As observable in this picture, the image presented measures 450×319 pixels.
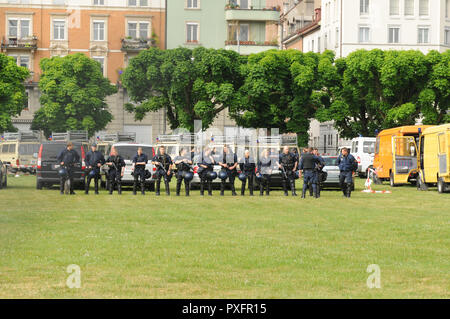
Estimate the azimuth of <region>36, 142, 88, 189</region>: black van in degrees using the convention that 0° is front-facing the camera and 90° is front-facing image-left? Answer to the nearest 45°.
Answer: approximately 180°

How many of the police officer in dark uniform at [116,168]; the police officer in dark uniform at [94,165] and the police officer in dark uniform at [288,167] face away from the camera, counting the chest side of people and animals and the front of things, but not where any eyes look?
0

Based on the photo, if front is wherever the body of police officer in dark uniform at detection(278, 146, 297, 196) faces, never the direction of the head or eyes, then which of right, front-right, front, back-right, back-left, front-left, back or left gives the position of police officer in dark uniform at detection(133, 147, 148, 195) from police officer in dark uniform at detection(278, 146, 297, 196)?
right

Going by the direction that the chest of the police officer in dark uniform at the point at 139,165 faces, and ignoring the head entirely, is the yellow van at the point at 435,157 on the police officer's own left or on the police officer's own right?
on the police officer's own left

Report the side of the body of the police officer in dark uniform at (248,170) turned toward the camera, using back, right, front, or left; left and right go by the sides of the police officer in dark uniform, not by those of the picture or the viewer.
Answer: front

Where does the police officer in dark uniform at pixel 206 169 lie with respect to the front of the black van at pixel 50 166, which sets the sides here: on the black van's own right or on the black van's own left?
on the black van's own right

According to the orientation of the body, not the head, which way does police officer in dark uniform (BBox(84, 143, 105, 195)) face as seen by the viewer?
toward the camera

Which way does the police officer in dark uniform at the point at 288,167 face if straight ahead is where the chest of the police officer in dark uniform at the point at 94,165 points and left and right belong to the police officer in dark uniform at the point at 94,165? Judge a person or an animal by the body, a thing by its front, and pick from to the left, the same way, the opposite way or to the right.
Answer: the same way

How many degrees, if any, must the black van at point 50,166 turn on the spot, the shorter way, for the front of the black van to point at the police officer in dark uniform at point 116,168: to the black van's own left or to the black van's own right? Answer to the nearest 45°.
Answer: approximately 135° to the black van's own right

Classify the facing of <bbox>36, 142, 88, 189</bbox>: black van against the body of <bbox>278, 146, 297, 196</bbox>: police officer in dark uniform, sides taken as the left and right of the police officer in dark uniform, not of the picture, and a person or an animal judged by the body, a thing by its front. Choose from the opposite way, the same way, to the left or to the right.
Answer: the opposite way

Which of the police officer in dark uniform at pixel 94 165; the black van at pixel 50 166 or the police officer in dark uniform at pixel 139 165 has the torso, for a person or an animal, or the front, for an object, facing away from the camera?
the black van

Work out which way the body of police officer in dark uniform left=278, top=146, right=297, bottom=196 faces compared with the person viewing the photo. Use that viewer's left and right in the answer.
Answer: facing the viewer

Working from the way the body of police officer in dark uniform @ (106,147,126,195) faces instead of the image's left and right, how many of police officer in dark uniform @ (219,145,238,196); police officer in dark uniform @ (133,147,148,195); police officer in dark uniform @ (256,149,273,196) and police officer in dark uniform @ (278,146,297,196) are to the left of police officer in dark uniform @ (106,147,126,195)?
4

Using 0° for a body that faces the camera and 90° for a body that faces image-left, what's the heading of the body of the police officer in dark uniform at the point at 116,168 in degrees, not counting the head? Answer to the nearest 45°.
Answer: approximately 0°

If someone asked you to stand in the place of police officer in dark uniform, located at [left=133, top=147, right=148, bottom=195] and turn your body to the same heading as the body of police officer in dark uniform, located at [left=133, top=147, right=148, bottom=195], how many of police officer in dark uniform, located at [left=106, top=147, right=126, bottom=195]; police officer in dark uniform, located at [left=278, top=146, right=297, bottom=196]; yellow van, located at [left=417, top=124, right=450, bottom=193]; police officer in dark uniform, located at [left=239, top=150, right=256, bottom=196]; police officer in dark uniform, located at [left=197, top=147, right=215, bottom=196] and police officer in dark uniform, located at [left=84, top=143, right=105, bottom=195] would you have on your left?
4

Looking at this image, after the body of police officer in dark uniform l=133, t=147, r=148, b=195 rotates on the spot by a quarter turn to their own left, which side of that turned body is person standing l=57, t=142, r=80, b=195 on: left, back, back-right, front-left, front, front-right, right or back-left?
back

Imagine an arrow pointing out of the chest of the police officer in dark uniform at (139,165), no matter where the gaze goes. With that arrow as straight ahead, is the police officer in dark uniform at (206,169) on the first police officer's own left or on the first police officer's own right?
on the first police officer's own left
